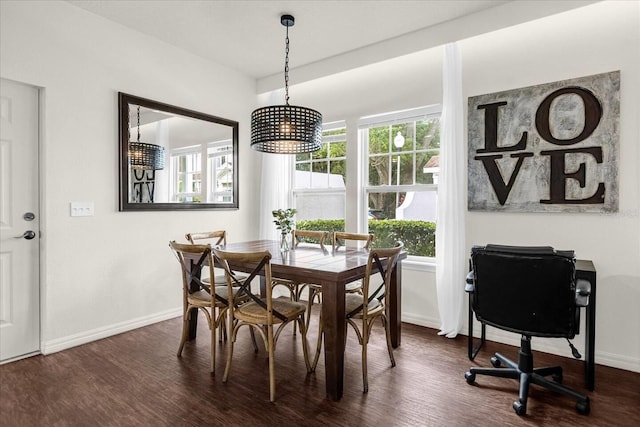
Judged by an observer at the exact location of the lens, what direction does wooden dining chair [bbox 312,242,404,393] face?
facing away from the viewer and to the left of the viewer

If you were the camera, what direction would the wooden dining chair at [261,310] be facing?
facing away from the viewer and to the right of the viewer

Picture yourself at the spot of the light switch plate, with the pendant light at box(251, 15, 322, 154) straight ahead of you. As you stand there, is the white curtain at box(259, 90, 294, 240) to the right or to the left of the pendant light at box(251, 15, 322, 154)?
left

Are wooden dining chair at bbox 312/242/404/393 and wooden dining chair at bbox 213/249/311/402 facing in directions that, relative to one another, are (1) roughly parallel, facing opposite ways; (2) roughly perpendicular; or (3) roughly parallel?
roughly perpendicular

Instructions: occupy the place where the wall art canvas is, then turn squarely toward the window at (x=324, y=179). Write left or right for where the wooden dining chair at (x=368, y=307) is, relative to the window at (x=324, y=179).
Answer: left

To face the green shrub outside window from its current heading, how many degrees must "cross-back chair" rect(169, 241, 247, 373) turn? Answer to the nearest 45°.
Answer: approximately 45° to its right

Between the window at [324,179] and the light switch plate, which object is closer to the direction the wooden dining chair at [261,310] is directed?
the window

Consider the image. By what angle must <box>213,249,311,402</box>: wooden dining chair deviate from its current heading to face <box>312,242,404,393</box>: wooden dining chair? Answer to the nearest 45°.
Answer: approximately 45° to its right

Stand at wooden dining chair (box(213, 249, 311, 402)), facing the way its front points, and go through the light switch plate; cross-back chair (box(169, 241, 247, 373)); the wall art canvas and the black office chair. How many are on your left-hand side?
2

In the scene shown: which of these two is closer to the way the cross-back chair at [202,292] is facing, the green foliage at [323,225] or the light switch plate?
the green foliage
